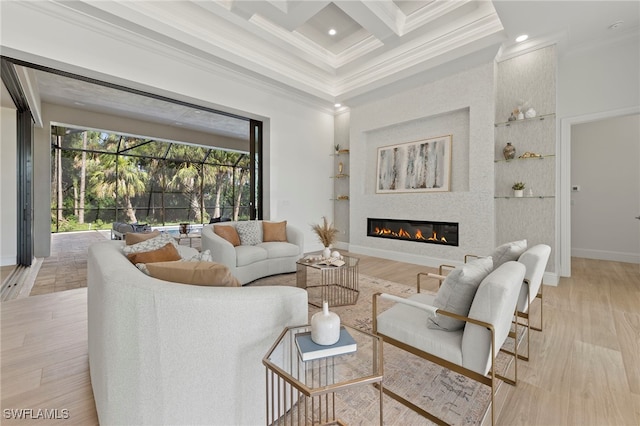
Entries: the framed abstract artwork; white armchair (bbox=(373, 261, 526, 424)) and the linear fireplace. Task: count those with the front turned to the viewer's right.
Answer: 0

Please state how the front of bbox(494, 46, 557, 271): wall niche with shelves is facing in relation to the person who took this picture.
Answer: facing the viewer and to the left of the viewer

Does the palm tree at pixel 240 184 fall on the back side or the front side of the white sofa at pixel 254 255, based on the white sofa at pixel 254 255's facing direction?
on the back side

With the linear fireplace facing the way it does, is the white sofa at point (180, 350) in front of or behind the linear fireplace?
in front

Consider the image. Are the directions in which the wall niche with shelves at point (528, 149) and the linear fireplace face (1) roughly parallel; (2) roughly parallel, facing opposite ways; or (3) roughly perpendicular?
roughly parallel

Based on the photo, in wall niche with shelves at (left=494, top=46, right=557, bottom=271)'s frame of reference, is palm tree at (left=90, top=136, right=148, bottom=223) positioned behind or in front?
in front

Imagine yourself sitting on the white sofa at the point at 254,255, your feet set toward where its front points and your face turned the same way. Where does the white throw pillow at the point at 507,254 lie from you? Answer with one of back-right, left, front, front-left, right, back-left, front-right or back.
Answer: front

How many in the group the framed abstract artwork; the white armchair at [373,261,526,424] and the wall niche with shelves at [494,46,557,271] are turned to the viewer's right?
0

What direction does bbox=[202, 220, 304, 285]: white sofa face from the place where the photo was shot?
facing the viewer and to the right of the viewer

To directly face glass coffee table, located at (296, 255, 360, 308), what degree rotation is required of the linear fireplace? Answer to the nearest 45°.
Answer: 0° — it already faces it

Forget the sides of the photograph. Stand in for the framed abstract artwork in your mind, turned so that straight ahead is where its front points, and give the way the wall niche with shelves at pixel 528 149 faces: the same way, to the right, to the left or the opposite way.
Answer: the same way

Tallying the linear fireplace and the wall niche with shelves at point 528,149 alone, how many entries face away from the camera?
0

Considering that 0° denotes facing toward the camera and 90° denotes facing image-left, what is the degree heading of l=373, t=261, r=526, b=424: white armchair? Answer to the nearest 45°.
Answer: approximately 135°
